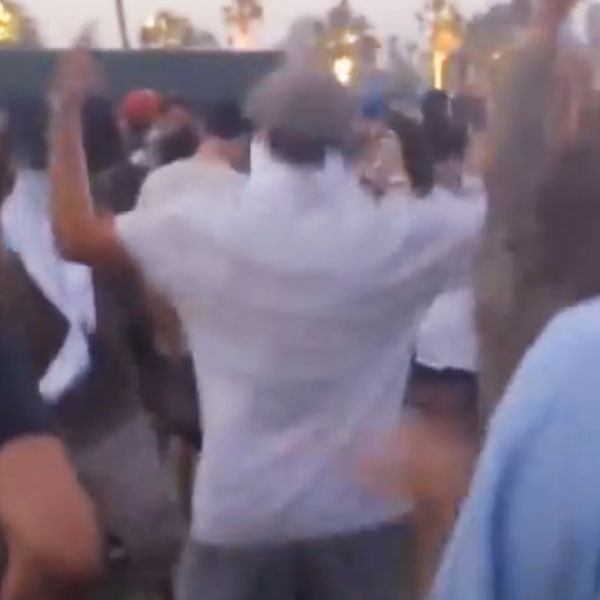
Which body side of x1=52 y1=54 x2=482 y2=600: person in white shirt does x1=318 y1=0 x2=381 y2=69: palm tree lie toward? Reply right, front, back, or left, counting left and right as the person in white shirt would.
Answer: front

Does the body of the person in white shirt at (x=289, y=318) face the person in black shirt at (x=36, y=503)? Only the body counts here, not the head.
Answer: no

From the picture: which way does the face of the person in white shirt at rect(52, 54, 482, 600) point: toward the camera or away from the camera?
away from the camera

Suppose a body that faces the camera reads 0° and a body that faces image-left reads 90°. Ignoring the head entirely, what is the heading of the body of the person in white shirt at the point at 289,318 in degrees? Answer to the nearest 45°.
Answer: approximately 180°

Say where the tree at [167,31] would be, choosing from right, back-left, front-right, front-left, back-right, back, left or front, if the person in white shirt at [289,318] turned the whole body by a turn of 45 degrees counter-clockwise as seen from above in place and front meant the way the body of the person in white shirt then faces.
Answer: front-right

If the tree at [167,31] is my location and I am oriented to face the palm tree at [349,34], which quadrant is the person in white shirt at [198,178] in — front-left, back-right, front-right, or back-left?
front-right

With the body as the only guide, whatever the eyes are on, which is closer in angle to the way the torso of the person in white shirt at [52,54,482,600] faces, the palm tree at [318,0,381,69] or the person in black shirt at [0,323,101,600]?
the palm tree

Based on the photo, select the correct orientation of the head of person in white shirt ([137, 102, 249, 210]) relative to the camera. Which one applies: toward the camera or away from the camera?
away from the camera
